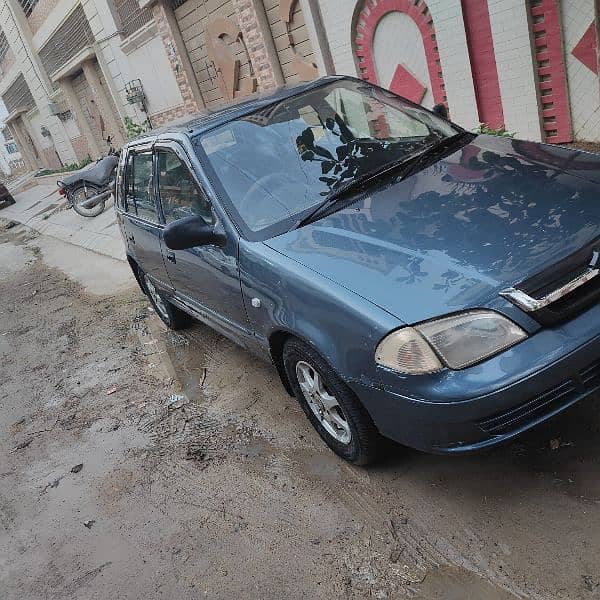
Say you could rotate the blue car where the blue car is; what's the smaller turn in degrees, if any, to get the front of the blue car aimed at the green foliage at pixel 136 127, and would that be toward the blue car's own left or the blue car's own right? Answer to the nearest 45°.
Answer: approximately 135° to the blue car's own left

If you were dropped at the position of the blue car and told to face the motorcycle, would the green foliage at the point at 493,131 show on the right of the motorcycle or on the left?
right

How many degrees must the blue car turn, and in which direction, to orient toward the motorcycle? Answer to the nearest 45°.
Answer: approximately 180°

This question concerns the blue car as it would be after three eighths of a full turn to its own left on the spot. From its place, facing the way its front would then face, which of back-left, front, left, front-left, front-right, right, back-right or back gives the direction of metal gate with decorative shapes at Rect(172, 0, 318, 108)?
front

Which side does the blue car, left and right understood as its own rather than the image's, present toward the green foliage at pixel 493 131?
left

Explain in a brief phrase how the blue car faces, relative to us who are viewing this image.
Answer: facing the viewer and to the right of the viewer
